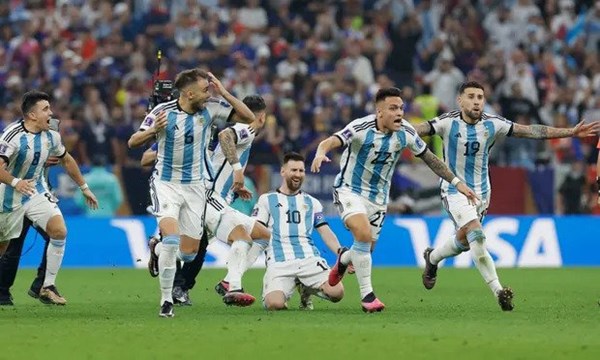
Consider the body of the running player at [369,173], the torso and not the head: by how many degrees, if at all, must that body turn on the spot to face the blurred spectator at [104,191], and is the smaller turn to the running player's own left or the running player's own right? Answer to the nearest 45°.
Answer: approximately 180°

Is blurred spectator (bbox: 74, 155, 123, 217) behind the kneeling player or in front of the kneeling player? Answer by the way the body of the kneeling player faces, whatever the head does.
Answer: behind

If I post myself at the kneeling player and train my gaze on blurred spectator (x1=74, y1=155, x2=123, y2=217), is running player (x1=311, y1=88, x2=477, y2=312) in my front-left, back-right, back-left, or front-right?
back-right

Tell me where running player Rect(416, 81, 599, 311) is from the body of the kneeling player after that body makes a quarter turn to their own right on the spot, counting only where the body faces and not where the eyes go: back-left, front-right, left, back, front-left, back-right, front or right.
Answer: back

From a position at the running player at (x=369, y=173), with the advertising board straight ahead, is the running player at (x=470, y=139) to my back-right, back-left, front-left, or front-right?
front-right

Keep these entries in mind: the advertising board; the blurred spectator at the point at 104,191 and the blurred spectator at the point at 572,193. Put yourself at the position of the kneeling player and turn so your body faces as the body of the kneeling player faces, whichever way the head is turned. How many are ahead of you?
0

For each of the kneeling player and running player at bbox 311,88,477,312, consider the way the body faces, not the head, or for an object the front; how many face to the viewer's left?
0

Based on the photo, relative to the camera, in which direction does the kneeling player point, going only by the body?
toward the camera

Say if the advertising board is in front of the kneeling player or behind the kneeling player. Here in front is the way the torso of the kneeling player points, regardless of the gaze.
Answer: behind
